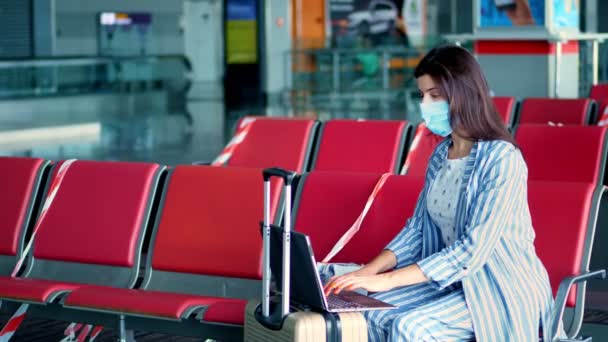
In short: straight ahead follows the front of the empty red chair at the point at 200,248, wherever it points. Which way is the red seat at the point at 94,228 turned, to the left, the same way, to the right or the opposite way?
the same way

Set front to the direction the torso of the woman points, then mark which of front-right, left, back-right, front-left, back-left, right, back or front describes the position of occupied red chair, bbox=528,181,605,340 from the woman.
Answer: back

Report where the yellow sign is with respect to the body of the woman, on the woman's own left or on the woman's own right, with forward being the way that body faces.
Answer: on the woman's own right

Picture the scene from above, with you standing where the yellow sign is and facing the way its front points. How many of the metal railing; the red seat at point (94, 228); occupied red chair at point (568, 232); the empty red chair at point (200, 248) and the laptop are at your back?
0

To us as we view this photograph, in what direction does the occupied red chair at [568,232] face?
facing the viewer and to the left of the viewer

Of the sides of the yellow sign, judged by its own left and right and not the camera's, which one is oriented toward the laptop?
front

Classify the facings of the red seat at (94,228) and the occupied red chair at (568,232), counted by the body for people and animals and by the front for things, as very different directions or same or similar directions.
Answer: same or similar directions

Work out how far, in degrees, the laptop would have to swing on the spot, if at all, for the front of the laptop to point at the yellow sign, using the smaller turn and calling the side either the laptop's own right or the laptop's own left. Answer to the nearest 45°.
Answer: approximately 45° to the laptop's own left

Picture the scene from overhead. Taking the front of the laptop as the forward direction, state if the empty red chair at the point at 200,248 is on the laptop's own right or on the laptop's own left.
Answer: on the laptop's own left

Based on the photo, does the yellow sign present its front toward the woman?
yes

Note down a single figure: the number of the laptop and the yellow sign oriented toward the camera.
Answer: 1

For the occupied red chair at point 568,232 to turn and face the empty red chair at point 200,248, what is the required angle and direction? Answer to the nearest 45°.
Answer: approximately 45° to its right

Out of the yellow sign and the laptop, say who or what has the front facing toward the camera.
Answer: the yellow sign

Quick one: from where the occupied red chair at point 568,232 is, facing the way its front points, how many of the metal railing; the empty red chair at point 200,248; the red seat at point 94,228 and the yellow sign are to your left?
0

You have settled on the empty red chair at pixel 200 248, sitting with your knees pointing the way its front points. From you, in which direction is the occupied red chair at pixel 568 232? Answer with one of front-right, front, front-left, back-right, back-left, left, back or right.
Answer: left

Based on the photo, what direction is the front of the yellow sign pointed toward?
toward the camera
